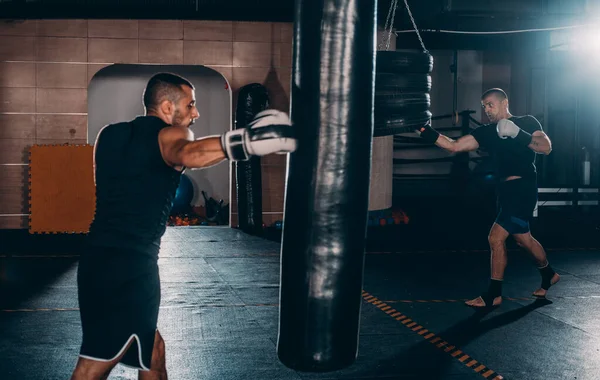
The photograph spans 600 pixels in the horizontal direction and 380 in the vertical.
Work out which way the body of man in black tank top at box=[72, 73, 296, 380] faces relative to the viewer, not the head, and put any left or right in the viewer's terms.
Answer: facing away from the viewer and to the right of the viewer

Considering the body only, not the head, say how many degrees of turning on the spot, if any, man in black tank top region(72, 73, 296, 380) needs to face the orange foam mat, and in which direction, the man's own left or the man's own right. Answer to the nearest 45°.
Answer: approximately 45° to the man's own left

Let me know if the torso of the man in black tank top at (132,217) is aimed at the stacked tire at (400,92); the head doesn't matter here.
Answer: yes

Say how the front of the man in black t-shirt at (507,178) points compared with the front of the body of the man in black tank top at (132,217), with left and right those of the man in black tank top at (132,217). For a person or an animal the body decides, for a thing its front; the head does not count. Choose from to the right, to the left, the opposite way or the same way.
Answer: the opposite way

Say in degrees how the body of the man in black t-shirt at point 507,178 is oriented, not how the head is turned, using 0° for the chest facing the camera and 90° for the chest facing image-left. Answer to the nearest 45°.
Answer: approximately 45°

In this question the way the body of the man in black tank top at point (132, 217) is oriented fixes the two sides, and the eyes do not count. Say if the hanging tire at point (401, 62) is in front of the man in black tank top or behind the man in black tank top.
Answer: in front

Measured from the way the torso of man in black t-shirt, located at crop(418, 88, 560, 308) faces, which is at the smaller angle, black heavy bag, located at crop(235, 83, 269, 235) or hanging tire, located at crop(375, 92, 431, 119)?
the hanging tire

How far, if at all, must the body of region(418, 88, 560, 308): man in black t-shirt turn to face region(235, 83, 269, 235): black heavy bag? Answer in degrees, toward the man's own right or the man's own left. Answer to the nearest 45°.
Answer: approximately 90° to the man's own right

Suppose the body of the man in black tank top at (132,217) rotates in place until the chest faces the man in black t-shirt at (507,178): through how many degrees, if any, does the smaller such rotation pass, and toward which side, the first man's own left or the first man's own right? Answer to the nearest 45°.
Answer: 0° — they already face them

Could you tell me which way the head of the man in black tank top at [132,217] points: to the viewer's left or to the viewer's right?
to the viewer's right

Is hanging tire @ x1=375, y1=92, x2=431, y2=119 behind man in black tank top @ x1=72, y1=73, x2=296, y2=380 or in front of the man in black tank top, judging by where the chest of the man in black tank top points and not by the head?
in front
